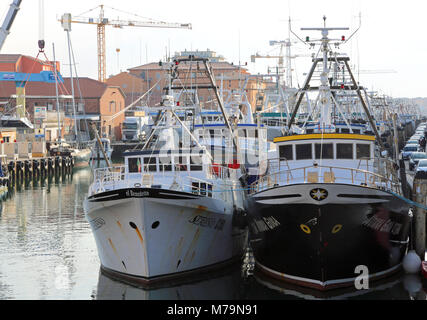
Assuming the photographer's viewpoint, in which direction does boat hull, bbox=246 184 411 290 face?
facing the viewer

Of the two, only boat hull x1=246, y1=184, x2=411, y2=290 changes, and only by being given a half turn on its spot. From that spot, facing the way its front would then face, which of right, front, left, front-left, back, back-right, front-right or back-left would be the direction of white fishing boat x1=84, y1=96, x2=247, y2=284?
left
